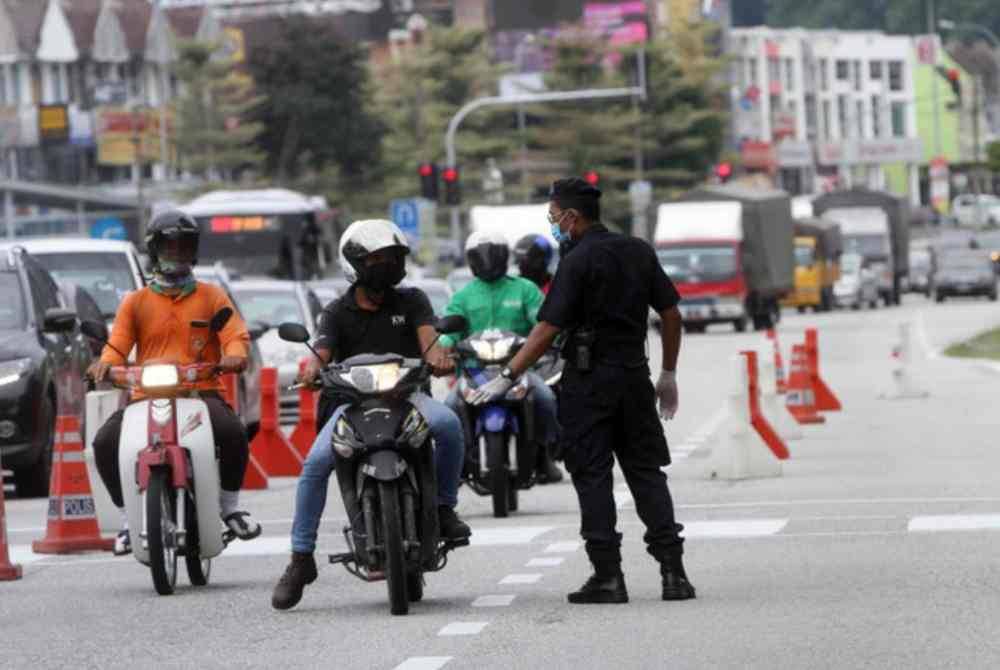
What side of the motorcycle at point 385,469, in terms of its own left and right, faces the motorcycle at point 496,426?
back

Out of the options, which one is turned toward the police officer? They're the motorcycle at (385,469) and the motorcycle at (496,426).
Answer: the motorcycle at (496,426)

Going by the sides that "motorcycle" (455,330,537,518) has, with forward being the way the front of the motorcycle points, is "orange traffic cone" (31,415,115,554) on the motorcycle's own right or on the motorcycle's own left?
on the motorcycle's own right

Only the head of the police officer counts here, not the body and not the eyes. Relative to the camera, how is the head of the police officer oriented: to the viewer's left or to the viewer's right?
to the viewer's left

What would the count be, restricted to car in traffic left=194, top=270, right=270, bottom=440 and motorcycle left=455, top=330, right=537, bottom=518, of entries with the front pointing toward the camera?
2

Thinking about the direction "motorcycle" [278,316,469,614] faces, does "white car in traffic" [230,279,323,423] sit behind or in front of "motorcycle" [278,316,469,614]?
behind

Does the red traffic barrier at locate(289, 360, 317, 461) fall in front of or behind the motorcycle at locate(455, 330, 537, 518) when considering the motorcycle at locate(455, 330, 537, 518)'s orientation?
behind

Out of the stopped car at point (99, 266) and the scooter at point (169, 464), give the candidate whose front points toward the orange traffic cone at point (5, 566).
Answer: the stopped car
